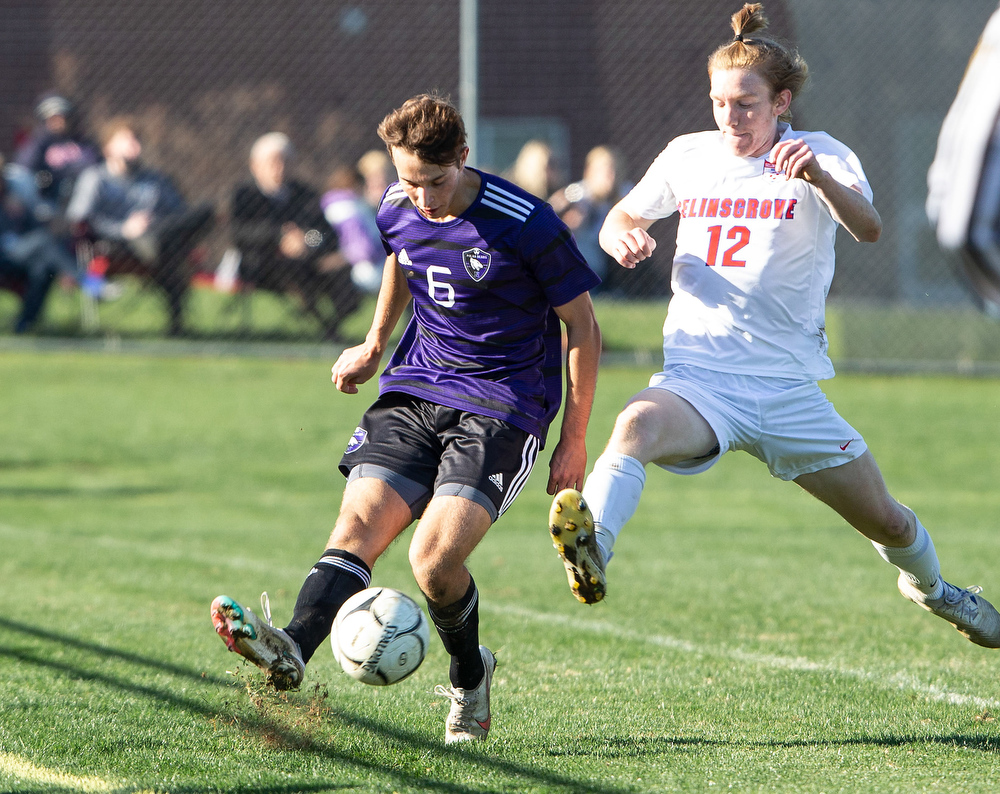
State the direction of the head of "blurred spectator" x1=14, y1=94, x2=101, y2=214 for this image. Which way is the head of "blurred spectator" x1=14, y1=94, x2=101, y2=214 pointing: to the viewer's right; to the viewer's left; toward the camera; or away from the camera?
toward the camera

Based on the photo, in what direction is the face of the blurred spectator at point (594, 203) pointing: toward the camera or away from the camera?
toward the camera

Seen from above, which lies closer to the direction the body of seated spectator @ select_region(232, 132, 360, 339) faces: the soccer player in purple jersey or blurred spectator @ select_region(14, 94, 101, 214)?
the soccer player in purple jersey

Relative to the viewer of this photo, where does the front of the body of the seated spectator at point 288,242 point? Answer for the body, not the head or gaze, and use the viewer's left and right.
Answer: facing the viewer and to the right of the viewer

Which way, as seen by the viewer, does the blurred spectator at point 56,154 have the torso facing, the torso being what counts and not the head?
toward the camera

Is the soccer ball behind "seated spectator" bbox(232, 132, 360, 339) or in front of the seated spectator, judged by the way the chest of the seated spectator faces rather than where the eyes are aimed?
in front

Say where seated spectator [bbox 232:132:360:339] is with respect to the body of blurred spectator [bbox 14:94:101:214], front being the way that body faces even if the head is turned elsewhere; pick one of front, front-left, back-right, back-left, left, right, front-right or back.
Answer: front-left

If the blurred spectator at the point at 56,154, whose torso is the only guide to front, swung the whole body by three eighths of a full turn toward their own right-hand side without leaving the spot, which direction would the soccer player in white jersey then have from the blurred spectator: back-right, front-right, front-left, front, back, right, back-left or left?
back-left

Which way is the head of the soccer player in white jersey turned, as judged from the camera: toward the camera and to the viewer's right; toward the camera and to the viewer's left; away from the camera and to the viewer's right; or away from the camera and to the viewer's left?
toward the camera and to the viewer's left

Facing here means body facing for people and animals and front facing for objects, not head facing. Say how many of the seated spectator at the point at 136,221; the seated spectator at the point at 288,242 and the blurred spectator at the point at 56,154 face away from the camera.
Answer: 0

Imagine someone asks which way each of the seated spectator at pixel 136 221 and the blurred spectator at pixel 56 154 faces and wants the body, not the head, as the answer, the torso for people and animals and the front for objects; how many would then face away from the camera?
0

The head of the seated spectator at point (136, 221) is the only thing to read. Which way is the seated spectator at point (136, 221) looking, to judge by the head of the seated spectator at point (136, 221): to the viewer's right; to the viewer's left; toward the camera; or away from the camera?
toward the camera

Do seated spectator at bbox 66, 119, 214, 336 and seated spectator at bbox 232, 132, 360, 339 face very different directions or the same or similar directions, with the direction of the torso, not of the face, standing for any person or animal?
same or similar directions

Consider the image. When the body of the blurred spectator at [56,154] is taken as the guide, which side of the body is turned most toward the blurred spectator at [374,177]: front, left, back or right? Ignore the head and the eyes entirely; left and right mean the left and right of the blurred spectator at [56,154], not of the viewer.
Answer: left

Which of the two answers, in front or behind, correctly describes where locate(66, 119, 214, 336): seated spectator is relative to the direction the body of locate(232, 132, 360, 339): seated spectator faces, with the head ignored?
behind
